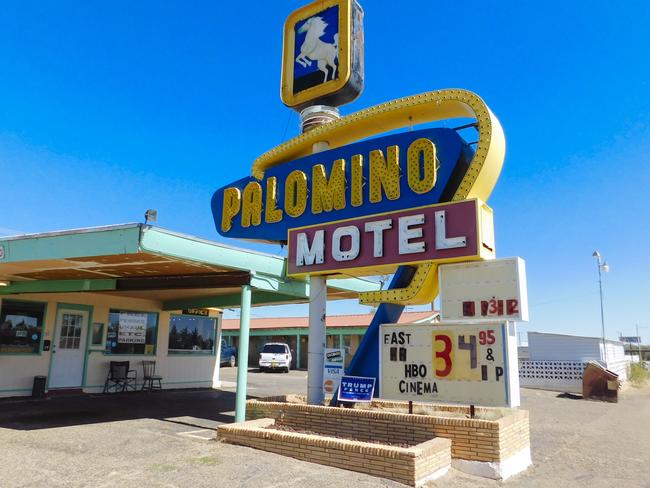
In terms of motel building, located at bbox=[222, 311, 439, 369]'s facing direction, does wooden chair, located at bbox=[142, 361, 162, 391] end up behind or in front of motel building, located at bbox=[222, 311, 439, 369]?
in front

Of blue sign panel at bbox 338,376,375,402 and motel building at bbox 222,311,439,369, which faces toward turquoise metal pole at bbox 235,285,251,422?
the motel building

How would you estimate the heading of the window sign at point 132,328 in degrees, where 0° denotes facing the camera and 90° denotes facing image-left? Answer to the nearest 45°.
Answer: approximately 0°

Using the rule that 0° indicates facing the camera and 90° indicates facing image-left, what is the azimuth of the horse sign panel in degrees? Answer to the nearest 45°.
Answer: approximately 45°

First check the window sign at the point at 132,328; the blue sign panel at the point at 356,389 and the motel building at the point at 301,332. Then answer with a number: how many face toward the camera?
3

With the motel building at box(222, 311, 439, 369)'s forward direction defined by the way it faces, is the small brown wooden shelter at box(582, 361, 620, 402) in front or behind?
in front

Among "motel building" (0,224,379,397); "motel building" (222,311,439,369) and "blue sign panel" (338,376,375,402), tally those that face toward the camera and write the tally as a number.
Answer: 3
